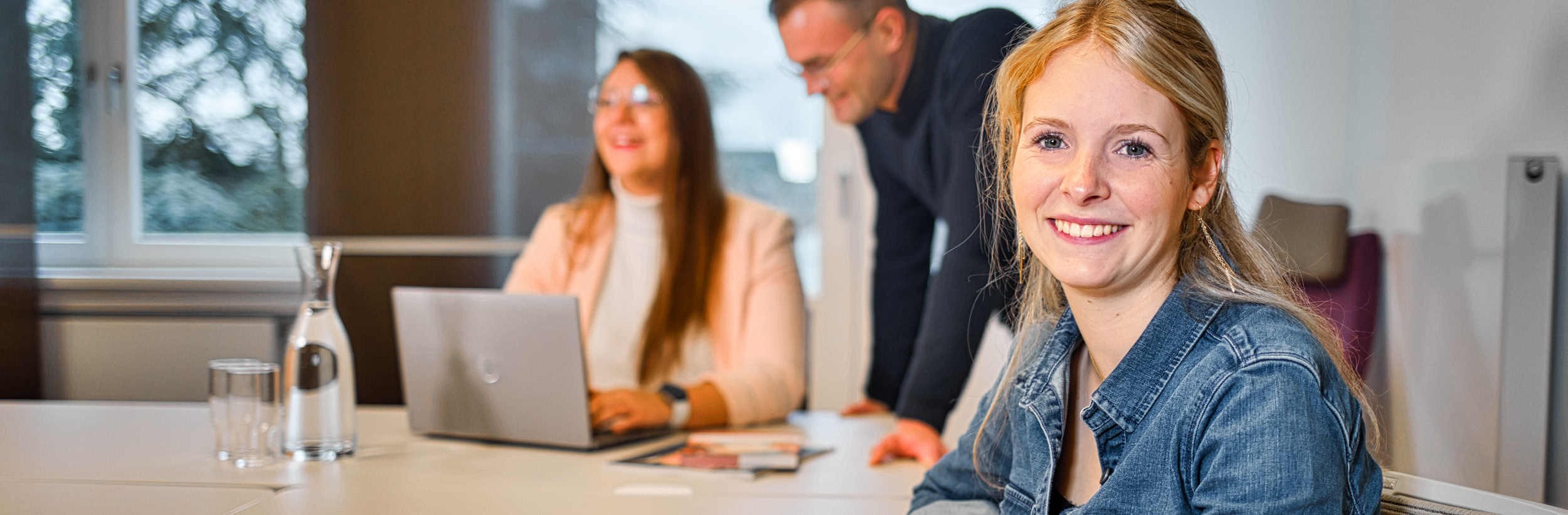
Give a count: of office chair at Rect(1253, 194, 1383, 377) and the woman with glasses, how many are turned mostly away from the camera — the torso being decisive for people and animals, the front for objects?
0

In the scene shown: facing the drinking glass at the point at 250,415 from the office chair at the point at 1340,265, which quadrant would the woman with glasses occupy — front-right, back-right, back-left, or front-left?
front-right

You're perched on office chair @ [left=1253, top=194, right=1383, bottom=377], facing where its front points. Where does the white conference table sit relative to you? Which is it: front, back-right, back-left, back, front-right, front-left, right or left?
front

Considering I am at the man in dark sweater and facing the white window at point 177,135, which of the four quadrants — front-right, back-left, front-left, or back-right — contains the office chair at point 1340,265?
back-right

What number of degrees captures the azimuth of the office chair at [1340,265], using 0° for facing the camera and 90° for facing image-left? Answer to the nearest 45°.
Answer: approximately 45°

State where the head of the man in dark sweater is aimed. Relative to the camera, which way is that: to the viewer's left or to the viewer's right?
to the viewer's left

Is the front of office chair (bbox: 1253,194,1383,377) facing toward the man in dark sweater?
yes

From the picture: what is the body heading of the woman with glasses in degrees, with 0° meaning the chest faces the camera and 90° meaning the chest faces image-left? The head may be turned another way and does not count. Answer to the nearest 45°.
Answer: approximately 45°

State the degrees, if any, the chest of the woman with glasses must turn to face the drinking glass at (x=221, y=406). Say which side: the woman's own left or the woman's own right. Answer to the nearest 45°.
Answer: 0° — they already face it

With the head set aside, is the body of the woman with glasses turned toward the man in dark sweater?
no

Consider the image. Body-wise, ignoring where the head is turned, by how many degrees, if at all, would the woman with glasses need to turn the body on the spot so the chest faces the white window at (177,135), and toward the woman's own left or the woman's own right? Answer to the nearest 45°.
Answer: approximately 90° to the woman's own right

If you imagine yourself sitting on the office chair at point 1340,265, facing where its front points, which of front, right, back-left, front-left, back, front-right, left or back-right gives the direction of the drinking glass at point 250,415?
front

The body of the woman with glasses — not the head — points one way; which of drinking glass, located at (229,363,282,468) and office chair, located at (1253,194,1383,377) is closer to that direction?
the drinking glass

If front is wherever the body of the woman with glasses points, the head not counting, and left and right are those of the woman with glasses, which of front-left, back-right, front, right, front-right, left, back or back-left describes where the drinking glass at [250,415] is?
front

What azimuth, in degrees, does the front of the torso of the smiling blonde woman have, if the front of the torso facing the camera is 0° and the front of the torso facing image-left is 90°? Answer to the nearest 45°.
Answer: approximately 45°

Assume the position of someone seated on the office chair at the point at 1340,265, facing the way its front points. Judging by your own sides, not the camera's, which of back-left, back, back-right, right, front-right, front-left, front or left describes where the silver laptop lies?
front

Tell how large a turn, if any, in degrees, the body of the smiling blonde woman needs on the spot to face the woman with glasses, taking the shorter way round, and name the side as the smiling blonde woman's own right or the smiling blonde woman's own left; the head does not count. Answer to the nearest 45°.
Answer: approximately 90° to the smiling blonde woman's own right
